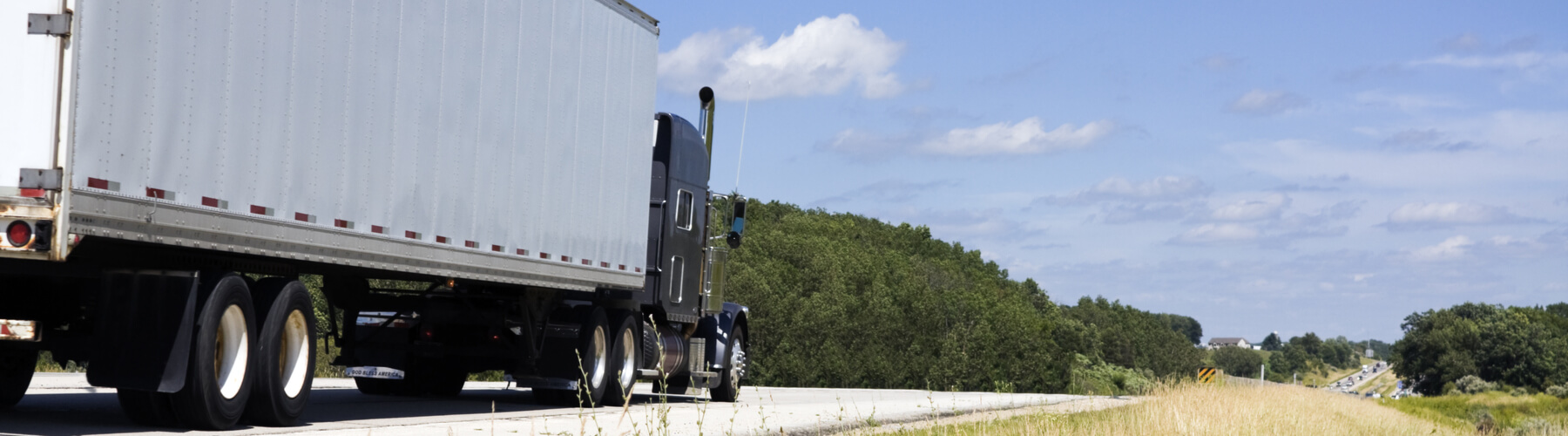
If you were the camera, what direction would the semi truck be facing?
facing away from the viewer and to the right of the viewer
